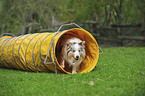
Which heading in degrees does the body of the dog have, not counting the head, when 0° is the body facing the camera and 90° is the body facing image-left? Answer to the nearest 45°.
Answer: approximately 315°
